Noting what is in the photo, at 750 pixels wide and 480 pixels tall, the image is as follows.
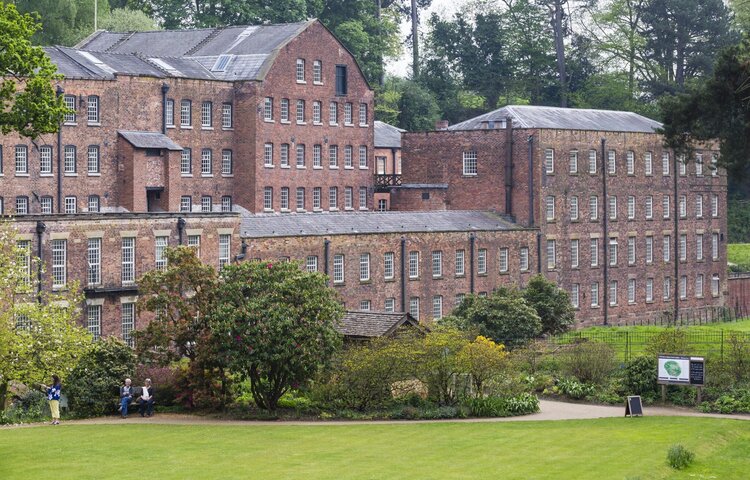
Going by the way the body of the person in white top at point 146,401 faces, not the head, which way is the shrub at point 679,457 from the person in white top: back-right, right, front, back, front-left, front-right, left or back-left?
front-left

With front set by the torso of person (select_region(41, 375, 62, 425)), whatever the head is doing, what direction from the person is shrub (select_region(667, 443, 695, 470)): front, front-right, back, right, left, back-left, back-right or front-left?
back-left

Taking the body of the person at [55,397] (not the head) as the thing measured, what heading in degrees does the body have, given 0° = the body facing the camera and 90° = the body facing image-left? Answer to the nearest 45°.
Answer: approximately 90°

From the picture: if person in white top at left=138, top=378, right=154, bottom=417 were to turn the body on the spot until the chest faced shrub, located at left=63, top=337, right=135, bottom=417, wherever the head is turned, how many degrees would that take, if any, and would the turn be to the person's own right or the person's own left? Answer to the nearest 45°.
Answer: approximately 90° to the person's own right

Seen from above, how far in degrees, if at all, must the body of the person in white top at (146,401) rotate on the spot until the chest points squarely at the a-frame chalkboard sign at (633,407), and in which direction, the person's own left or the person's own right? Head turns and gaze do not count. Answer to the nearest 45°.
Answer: approximately 90° to the person's own left
